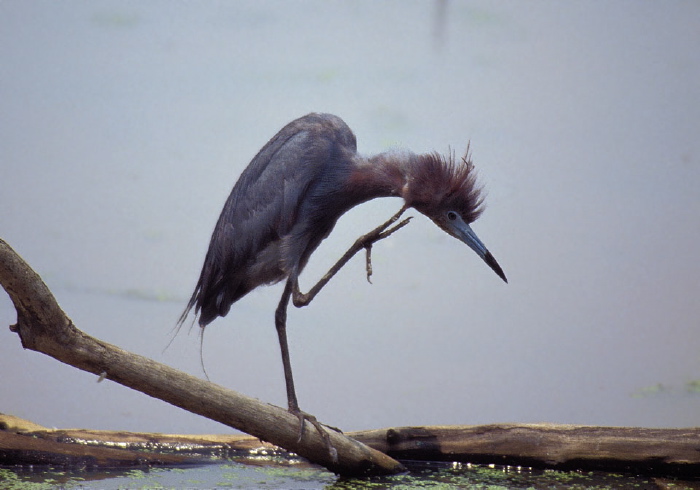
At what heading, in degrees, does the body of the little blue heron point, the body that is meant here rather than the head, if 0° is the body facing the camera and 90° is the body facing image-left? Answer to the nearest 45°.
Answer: approximately 270°
